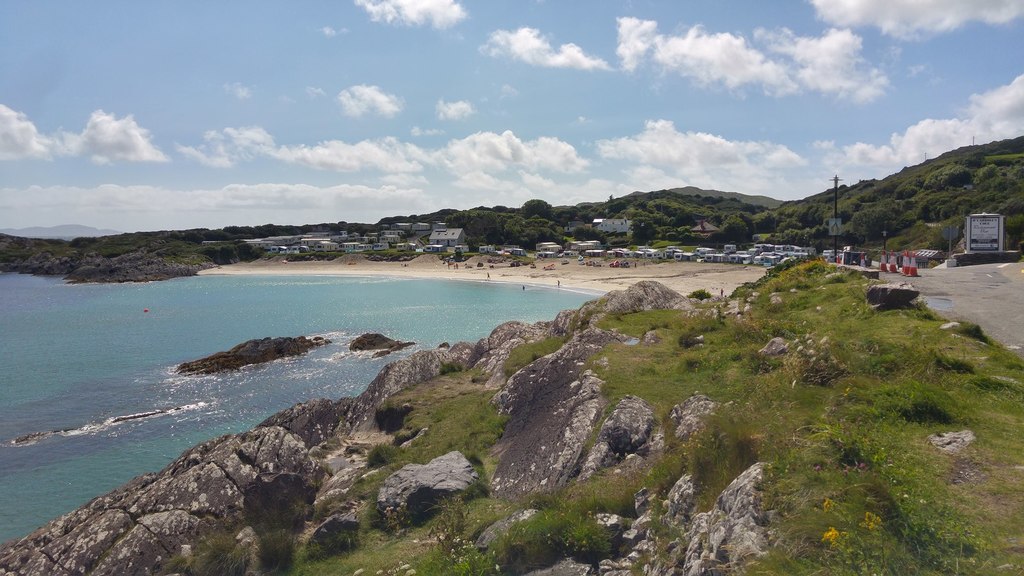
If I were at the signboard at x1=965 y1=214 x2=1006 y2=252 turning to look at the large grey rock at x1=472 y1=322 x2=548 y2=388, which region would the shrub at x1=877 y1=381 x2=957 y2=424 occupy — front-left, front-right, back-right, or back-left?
front-left

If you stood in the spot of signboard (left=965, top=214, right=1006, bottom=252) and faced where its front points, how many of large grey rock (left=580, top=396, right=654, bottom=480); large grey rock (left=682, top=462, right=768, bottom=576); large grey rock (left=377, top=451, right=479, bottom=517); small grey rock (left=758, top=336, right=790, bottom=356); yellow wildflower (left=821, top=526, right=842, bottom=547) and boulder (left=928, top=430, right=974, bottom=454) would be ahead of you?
6

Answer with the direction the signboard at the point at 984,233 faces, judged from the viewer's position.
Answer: facing the viewer

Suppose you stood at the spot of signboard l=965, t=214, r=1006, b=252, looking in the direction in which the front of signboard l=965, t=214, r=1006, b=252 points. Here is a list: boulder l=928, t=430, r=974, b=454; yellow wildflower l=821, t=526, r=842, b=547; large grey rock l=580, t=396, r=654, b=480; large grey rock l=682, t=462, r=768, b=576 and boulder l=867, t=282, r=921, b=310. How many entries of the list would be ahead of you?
5

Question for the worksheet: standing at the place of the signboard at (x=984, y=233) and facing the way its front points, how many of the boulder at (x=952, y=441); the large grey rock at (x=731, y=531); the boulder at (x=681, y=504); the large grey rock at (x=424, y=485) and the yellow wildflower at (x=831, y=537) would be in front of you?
5

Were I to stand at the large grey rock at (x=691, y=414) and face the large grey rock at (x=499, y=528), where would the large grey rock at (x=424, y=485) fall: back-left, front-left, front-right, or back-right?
front-right

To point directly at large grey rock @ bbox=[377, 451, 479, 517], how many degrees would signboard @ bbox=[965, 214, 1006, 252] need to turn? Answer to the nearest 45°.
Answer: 0° — it already faces it

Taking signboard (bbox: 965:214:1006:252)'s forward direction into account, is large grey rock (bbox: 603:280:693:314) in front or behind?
in front

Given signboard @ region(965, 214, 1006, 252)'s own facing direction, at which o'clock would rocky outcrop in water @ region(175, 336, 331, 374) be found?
The rocky outcrop in water is roughly at 2 o'clock from the signboard.

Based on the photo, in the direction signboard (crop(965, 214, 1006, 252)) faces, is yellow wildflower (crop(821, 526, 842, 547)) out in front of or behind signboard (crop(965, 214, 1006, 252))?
in front

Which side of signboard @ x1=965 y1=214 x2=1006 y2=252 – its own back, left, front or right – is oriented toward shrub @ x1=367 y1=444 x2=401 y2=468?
front

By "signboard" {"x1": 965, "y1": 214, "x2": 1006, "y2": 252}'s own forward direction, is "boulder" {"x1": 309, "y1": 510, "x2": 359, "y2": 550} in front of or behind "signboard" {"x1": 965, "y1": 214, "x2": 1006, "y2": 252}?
in front

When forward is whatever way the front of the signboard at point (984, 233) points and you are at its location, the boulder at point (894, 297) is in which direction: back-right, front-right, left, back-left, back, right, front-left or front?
front

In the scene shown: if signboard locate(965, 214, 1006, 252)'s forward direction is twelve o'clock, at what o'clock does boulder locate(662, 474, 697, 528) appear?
The boulder is roughly at 12 o'clock from the signboard.

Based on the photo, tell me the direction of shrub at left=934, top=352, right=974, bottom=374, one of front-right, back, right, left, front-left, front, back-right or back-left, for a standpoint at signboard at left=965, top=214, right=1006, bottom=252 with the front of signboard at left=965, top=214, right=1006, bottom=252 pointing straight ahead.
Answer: front

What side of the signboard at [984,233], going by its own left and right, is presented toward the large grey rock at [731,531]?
front
